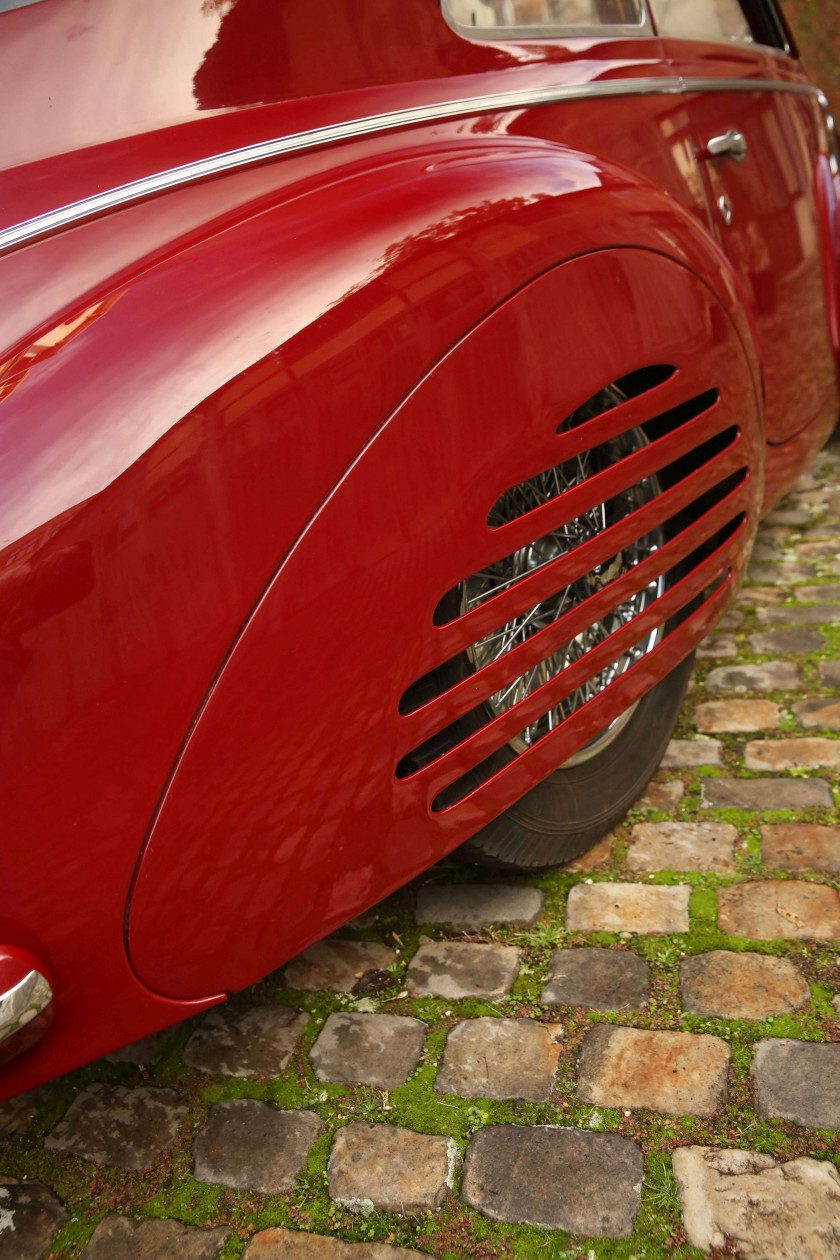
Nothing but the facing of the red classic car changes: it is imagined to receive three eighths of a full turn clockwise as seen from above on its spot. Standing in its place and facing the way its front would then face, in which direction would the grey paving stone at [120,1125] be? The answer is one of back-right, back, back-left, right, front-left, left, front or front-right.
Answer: front

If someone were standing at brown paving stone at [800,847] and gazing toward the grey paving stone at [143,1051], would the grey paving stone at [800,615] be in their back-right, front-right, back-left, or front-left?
back-right

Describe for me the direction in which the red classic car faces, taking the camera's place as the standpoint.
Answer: facing away from the viewer and to the right of the viewer

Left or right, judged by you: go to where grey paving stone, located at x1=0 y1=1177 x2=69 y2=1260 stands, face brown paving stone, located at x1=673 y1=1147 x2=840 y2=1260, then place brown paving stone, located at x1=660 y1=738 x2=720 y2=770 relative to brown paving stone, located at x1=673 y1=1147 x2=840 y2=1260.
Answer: left

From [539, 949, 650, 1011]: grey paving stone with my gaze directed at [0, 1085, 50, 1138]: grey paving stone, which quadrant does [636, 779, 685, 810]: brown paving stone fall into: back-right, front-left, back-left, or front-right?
back-right
